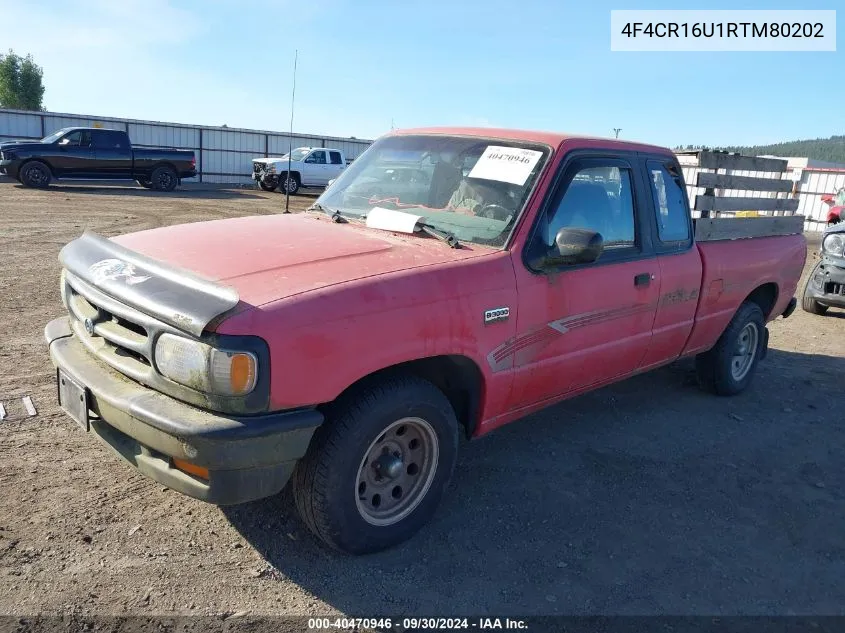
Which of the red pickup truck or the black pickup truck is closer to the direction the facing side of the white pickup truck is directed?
the black pickup truck

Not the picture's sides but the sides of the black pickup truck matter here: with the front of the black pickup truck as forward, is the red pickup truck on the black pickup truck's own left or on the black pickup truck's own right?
on the black pickup truck's own left

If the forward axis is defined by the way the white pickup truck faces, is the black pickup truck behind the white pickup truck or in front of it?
in front

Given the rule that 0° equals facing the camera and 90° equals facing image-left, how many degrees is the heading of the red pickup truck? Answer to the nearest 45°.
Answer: approximately 45°

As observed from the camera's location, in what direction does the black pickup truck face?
facing to the left of the viewer

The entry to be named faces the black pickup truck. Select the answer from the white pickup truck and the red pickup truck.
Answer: the white pickup truck

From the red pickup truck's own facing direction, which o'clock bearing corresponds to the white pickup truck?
The white pickup truck is roughly at 4 o'clock from the red pickup truck.

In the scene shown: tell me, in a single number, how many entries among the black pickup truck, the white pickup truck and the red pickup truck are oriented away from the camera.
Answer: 0

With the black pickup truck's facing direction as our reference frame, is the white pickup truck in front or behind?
behind

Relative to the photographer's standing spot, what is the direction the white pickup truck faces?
facing the viewer and to the left of the viewer
